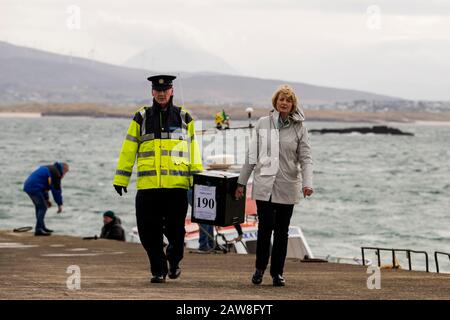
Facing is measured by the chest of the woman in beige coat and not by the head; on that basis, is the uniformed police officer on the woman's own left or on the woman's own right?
on the woman's own right

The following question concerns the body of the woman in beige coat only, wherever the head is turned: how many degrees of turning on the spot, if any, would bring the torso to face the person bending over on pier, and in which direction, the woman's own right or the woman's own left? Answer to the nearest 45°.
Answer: approximately 135° to the woman's own right

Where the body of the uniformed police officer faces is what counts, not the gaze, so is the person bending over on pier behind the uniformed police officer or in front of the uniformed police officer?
behind

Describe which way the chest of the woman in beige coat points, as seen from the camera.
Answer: toward the camera

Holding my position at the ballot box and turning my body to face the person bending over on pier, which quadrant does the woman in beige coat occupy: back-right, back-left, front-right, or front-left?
back-right

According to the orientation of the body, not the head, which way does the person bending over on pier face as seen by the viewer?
to the viewer's right

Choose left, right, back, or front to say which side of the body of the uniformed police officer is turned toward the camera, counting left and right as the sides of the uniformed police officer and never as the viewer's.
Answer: front

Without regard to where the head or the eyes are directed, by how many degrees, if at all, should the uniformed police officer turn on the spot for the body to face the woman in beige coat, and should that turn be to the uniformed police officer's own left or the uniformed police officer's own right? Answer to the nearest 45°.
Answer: approximately 90° to the uniformed police officer's own left
